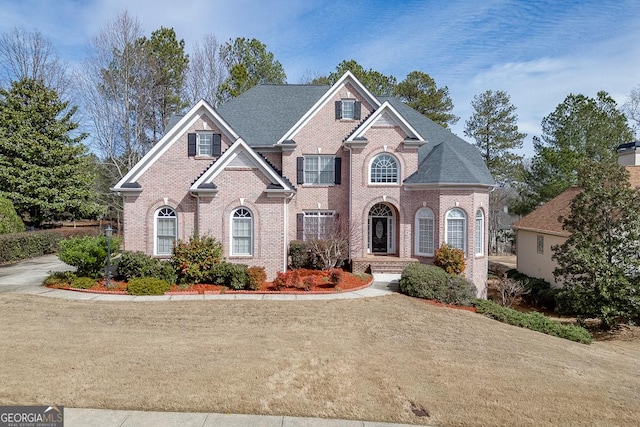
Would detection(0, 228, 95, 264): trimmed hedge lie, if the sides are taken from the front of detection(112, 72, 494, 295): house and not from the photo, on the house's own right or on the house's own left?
on the house's own right

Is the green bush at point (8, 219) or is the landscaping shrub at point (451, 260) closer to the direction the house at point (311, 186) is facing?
the landscaping shrub

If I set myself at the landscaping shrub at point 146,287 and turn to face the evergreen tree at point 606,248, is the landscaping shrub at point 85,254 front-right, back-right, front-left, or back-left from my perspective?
back-left

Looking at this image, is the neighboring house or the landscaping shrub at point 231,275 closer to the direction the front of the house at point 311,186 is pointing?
the landscaping shrub

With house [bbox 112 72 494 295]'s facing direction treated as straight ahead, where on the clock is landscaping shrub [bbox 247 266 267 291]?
The landscaping shrub is roughly at 1 o'clock from the house.

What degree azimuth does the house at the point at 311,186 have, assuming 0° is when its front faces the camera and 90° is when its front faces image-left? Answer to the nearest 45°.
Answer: approximately 0°

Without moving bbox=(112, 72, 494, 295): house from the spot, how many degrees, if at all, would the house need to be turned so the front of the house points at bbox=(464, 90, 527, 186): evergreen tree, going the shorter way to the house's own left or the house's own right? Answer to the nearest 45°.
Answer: approximately 135° to the house's own left

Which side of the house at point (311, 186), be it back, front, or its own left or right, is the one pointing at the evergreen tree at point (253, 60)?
back

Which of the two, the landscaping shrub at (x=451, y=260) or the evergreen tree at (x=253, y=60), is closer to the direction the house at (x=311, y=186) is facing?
the landscaping shrub
